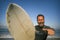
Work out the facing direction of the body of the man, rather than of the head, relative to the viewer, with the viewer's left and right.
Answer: facing the viewer
